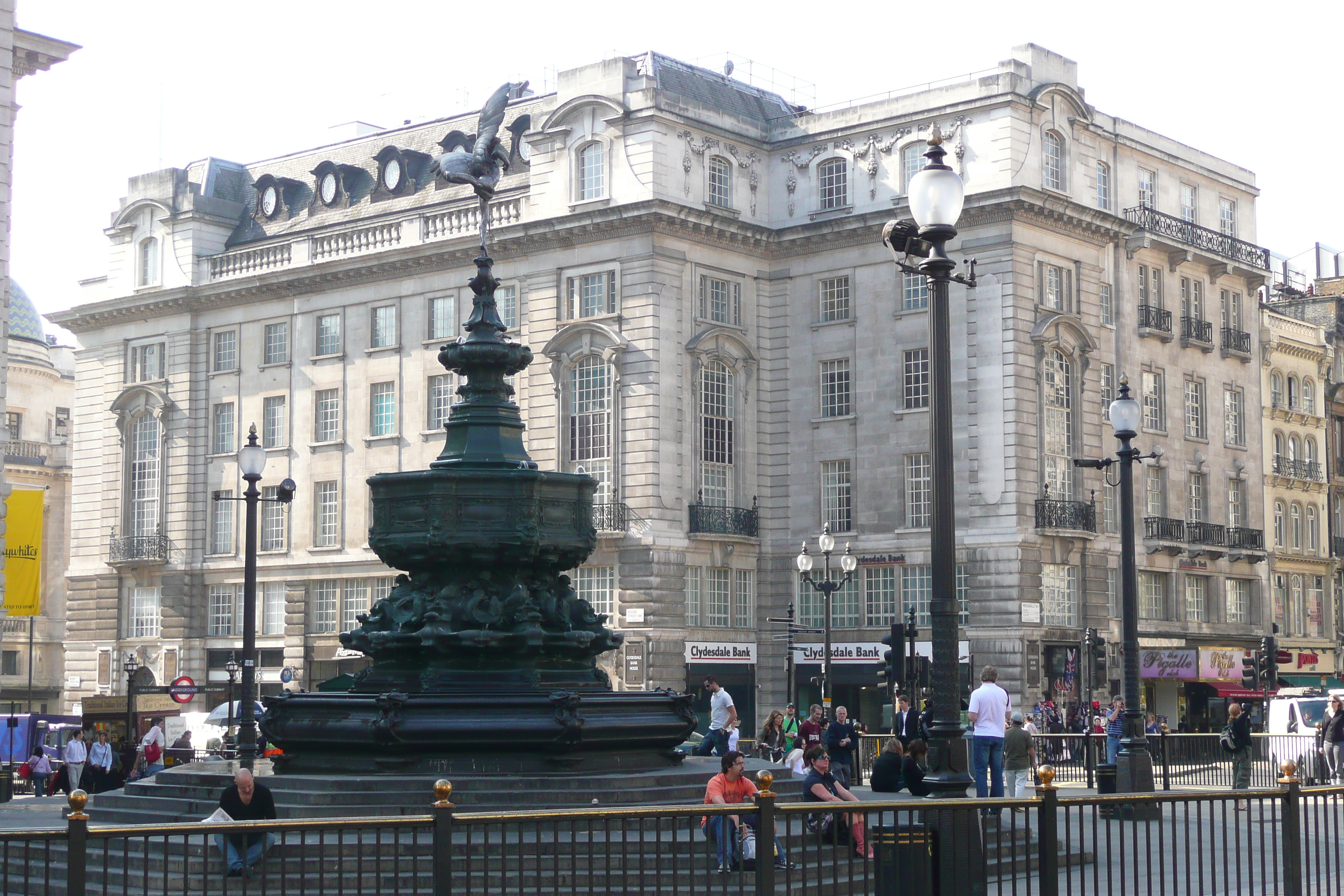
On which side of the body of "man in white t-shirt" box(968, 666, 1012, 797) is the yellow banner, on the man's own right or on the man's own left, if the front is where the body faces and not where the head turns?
on the man's own left

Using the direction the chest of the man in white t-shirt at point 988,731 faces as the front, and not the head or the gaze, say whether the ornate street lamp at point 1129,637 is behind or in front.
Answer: in front

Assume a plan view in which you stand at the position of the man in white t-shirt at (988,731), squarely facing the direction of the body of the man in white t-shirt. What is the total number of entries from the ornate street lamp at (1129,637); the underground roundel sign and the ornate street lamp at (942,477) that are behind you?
1

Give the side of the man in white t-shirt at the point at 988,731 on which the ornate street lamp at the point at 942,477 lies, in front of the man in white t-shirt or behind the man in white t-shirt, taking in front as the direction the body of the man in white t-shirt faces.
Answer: behind

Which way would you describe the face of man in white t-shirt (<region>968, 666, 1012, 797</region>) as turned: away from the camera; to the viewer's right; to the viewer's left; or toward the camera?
away from the camera

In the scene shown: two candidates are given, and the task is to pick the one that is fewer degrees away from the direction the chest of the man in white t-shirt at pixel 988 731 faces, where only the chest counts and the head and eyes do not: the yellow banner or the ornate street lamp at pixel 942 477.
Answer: the yellow banner

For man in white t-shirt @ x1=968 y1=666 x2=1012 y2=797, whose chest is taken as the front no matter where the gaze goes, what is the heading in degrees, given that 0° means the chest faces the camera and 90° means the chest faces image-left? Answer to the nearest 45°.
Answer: approximately 180°

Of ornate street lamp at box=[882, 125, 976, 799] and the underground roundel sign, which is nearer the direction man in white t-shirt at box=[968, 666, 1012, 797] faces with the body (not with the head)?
the underground roundel sign
